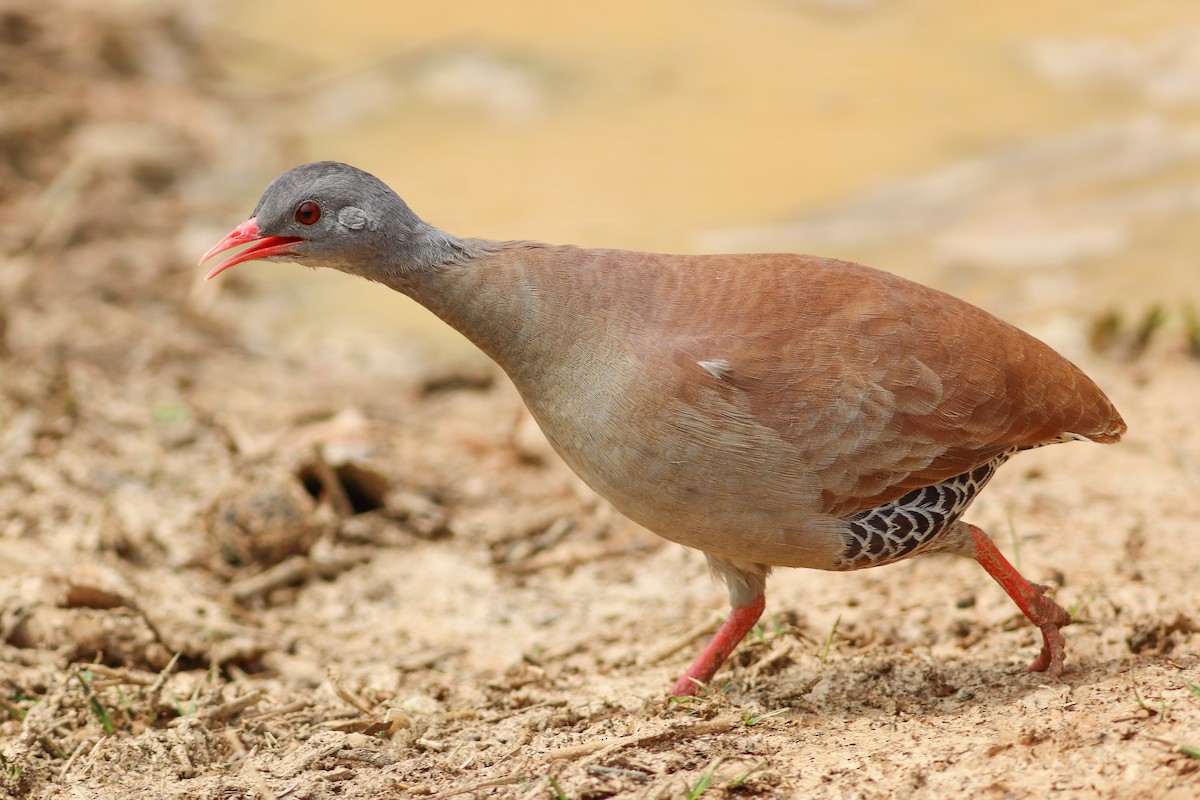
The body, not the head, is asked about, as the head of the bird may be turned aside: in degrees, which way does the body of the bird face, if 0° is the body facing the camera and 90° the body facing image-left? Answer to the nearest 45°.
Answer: approximately 90°
